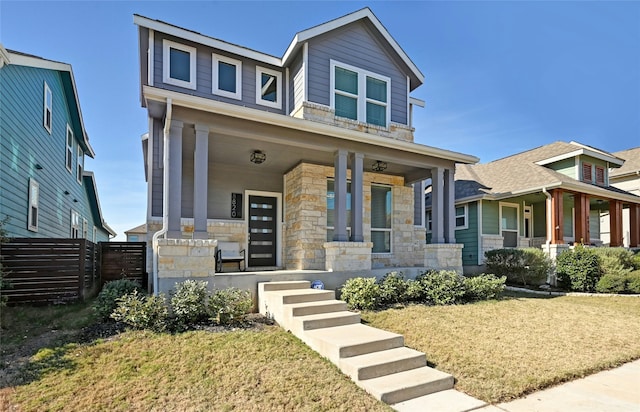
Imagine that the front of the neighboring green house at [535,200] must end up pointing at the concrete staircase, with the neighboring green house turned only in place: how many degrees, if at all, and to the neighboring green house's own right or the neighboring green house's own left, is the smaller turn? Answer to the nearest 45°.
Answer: approximately 45° to the neighboring green house's own right

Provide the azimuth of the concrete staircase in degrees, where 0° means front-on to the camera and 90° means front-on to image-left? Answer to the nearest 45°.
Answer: approximately 315°

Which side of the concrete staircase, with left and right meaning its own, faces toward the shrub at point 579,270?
left

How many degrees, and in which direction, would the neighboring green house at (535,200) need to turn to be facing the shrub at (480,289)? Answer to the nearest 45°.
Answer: approximately 45° to its right

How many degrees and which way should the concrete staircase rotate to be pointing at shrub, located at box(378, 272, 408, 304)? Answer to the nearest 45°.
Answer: approximately 135° to its left

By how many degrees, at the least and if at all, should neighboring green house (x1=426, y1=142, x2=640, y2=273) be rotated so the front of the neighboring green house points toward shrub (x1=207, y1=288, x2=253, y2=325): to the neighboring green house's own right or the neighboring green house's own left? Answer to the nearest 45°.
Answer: approximately 45° to the neighboring green house's own right

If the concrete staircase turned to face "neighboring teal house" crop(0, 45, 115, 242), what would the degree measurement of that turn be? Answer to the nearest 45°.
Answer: approximately 180°

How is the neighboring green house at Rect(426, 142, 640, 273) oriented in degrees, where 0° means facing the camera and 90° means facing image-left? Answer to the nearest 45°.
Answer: approximately 315°

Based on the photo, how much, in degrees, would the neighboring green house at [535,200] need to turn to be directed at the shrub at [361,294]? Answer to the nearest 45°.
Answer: approximately 45° to its right

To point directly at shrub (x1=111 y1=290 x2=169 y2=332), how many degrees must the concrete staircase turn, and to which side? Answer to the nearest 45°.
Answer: approximately 135° to its right

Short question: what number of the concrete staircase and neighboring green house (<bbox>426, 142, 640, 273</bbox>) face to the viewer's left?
0

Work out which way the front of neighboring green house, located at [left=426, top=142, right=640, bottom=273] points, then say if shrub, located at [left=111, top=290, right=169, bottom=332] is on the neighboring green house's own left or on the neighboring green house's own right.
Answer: on the neighboring green house's own right

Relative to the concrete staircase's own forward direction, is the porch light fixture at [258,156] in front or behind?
behind
